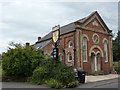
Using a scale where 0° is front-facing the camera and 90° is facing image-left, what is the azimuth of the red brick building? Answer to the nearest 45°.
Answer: approximately 315°

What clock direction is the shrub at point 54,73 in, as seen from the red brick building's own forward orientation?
The shrub is roughly at 2 o'clock from the red brick building.

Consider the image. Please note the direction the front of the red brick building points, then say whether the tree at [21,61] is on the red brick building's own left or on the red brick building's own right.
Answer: on the red brick building's own right
